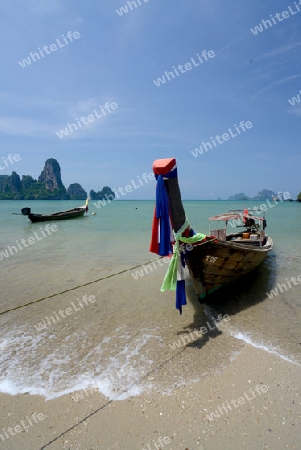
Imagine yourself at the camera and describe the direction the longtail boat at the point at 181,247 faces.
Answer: facing the viewer and to the left of the viewer
